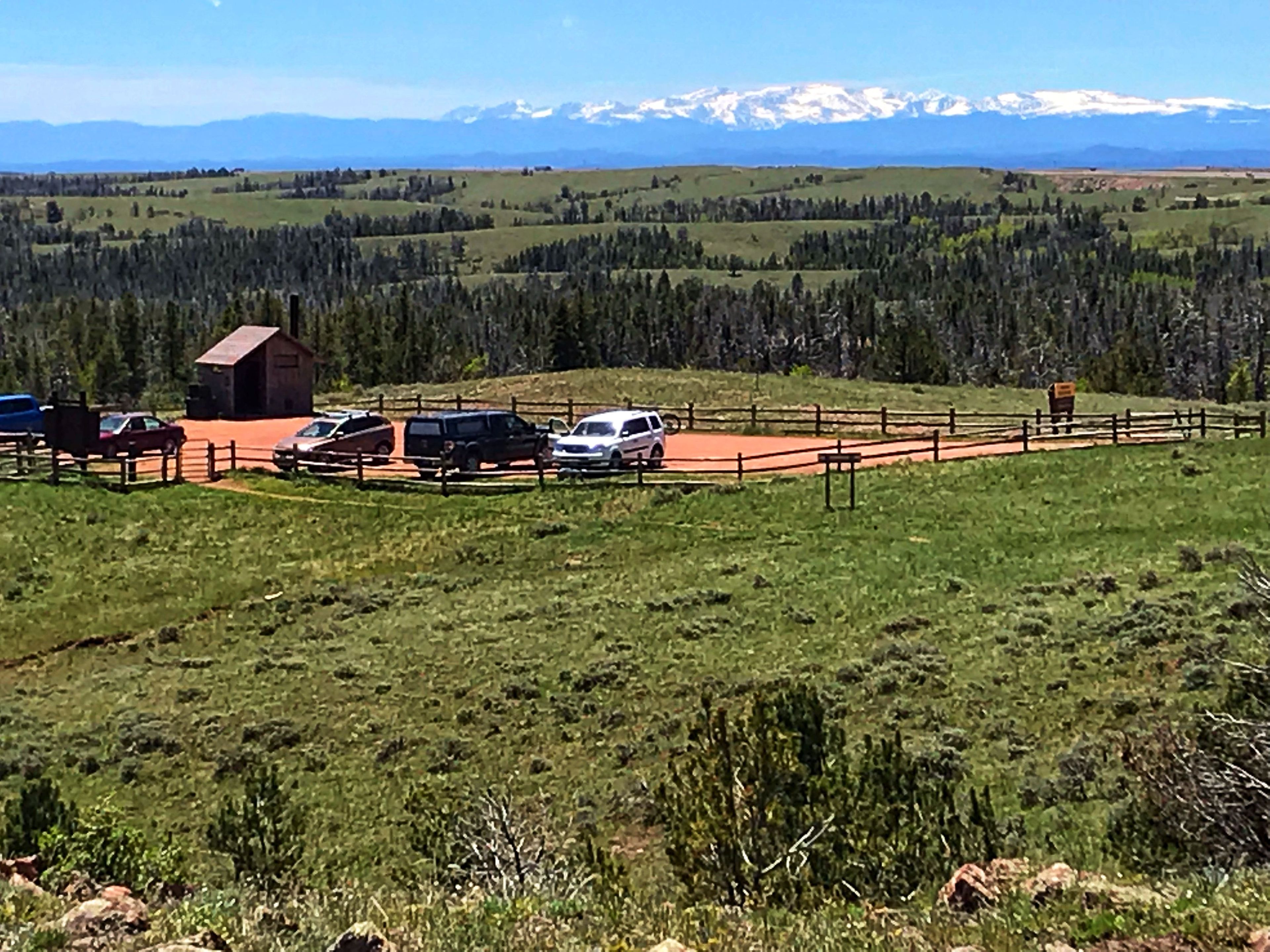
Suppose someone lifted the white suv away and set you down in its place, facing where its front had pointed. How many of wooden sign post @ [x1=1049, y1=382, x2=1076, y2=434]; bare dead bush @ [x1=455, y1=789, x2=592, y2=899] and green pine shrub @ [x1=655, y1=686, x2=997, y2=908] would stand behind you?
1

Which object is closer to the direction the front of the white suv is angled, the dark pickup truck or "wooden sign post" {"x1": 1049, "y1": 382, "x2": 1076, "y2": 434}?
the dark pickup truck

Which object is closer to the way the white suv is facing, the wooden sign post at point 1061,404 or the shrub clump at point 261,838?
the shrub clump

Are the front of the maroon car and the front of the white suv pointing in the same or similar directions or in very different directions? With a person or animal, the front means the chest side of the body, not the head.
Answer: same or similar directions
